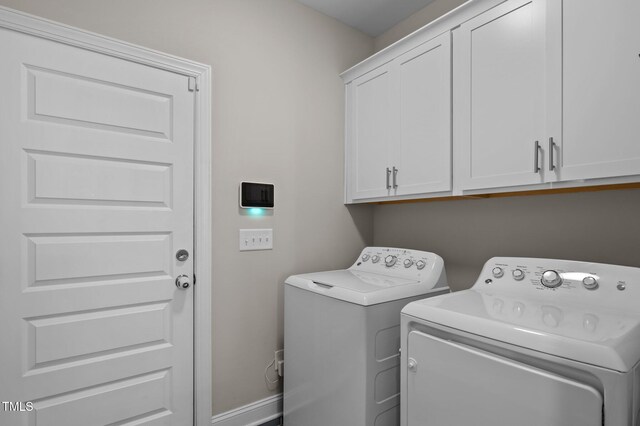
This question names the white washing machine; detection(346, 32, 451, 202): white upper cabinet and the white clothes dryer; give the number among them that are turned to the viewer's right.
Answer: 0

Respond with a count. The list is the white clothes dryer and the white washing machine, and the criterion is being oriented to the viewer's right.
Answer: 0

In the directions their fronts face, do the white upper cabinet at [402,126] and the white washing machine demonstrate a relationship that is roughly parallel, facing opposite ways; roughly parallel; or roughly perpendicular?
roughly parallel

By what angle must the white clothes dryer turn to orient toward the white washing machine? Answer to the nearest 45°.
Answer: approximately 45° to its right

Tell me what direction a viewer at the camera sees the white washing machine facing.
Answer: facing the viewer and to the left of the viewer

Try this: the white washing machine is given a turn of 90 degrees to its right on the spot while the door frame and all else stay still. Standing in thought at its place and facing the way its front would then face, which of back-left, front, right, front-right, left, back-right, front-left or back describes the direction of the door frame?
front-left

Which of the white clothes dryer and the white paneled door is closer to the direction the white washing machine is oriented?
the white paneled door

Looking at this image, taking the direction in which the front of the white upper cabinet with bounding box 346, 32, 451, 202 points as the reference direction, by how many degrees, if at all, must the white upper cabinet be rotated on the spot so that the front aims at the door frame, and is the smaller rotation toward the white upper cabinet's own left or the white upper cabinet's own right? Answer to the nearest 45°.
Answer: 0° — it already faces it

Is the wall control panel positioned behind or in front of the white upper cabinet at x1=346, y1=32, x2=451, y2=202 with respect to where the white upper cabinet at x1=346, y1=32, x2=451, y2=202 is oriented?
in front

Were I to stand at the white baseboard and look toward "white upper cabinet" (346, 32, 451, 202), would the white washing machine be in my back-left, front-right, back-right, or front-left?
front-right

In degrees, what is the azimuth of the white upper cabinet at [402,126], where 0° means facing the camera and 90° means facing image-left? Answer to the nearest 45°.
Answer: approximately 45°

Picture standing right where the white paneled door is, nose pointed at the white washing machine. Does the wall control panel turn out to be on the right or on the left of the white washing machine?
left
